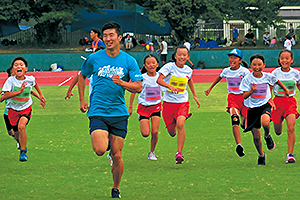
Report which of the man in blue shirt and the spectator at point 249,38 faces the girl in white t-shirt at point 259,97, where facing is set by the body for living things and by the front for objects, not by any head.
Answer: the spectator

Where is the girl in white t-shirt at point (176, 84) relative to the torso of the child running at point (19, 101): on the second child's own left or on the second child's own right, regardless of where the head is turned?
on the second child's own left

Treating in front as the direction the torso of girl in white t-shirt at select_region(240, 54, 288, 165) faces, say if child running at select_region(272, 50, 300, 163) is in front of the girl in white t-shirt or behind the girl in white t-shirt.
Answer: behind

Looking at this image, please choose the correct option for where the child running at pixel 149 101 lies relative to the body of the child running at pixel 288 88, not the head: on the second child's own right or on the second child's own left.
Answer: on the second child's own right

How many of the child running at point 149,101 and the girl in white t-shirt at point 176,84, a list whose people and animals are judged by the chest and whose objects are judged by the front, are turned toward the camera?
2

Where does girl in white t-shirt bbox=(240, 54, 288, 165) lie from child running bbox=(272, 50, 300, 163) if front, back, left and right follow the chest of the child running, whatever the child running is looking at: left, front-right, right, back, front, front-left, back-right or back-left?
front-right

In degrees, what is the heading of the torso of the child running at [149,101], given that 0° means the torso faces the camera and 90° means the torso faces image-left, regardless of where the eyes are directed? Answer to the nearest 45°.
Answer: approximately 0°

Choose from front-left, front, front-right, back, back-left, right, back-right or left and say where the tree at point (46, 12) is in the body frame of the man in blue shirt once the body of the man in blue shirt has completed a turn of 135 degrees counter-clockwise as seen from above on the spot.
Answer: front-left

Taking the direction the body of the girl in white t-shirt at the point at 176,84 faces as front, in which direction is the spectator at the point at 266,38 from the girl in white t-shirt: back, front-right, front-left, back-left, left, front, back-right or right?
back

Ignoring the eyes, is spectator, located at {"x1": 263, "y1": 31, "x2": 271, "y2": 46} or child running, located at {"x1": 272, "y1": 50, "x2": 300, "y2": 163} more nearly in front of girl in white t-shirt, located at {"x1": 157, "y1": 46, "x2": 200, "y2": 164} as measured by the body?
the child running
